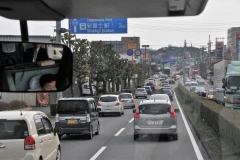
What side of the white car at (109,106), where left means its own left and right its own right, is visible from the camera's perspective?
back

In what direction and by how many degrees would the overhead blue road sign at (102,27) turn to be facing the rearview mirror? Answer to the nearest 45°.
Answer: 0° — it already faces it

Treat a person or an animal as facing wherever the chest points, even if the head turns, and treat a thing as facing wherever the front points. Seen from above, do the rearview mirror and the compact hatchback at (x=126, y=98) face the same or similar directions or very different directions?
very different directions

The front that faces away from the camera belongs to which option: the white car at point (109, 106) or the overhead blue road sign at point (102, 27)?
the white car

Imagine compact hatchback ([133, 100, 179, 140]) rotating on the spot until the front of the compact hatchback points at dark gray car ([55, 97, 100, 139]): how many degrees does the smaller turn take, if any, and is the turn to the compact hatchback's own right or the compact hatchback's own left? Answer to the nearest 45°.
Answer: approximately 90° to the compact hatchback's own left

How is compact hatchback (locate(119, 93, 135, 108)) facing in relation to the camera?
away from the camera

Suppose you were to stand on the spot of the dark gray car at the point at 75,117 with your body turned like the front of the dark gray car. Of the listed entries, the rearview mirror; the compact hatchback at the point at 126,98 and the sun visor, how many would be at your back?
2

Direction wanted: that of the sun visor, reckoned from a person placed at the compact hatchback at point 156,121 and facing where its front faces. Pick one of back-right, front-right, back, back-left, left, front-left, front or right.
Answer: back

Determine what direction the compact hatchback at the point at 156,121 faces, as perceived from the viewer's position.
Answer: facing away from the viewer

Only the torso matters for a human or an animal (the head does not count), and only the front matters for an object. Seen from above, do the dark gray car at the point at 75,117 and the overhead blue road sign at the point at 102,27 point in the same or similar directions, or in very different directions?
very different directions

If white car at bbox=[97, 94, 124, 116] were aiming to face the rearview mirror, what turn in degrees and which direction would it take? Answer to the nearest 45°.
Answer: approximately 180°
